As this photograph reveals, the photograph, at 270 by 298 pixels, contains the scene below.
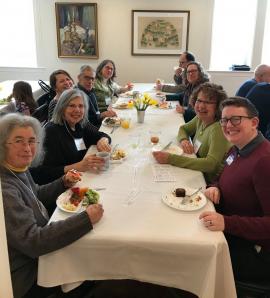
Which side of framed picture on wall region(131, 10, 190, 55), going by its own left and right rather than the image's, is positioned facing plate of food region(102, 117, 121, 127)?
front

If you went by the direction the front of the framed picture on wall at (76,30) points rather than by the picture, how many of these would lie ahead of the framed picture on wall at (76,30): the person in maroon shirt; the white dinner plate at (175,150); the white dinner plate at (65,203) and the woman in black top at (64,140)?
4

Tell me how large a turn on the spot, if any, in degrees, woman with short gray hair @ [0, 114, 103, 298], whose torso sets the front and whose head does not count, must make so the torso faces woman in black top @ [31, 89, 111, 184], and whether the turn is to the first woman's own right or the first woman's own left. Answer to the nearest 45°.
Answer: approximately 90° to the first woman's own left

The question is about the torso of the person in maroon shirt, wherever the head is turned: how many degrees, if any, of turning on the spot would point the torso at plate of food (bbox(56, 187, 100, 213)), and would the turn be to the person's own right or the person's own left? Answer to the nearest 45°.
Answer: approximately 45° to the person's own right

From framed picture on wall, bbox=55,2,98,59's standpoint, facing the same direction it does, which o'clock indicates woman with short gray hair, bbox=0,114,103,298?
The woman with short gray hair is roughly at 12 o'clock from the framed picture on wall.

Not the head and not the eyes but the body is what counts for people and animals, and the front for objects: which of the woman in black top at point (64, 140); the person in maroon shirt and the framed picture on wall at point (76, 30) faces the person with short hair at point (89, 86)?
the framed picture on wall

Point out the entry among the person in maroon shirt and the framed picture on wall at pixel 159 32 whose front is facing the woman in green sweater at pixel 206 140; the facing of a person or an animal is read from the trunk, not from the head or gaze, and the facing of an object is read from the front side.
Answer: the framed picture on wall

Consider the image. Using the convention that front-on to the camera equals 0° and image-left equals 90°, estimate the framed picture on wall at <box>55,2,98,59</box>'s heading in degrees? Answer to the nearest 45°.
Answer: approximately 0°

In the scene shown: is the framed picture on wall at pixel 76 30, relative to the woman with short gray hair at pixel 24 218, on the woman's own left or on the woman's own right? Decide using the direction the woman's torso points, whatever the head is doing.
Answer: on the woman's own left
